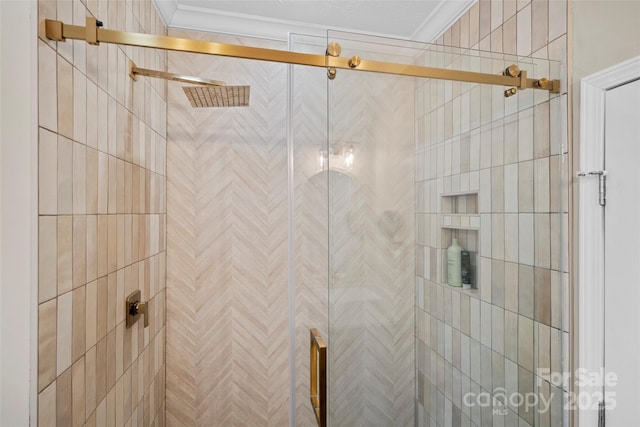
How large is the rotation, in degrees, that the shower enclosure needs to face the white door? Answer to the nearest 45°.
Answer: approximately 90° to its left

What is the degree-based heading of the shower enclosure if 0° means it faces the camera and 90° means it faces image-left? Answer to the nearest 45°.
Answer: approximately 0°
